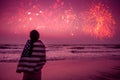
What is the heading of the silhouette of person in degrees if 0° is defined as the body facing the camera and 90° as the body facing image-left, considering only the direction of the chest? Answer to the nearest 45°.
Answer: approximately 180°
